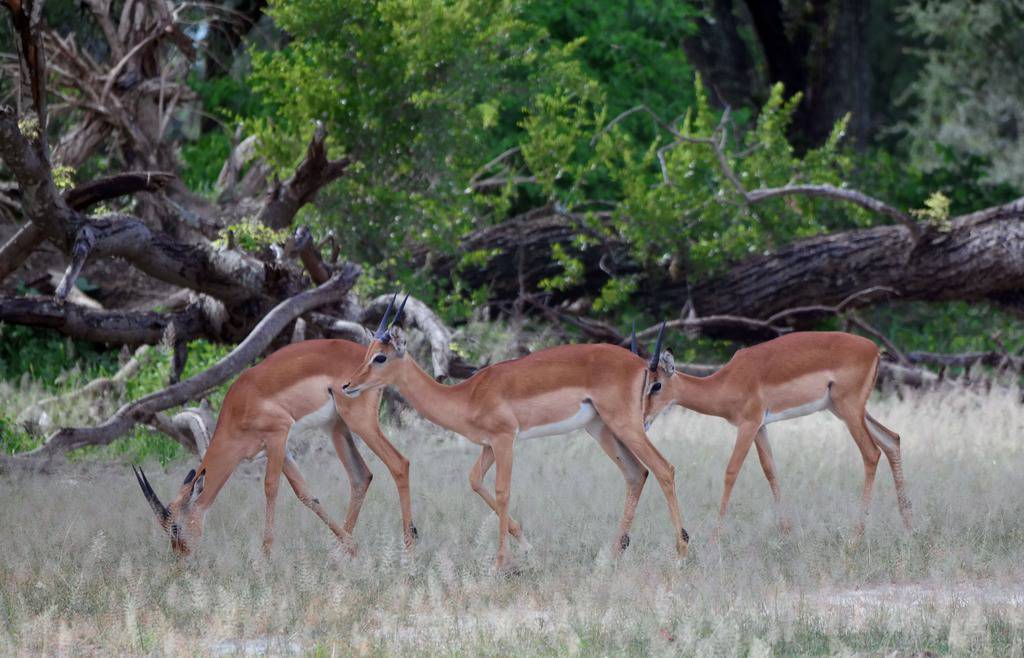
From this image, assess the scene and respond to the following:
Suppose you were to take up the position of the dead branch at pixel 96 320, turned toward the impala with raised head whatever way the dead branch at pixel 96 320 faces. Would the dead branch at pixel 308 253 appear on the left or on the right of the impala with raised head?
left

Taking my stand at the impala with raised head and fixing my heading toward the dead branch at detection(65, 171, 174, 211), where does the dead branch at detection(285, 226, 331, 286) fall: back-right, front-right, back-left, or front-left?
front-right

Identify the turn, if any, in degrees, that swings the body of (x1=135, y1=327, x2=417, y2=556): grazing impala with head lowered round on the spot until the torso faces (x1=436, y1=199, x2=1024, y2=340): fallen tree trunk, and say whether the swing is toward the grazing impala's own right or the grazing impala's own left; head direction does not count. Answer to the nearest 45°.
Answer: approximately 135° to the grazing impala's own right

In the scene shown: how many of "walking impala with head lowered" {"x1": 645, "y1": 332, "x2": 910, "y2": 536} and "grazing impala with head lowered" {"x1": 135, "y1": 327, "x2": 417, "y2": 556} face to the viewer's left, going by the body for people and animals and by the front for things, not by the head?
2

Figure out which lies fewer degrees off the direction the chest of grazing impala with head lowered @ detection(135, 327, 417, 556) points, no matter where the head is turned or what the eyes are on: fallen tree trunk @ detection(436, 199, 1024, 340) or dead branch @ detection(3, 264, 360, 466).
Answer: the dead branch

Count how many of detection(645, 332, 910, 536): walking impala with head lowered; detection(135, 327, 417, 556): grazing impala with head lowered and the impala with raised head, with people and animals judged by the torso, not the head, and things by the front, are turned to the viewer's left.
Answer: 3

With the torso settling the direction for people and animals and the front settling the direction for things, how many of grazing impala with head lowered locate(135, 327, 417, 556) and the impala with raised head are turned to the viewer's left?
2

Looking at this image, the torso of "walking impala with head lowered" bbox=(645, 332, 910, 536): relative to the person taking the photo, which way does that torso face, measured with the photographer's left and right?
facing to the left of the viewer

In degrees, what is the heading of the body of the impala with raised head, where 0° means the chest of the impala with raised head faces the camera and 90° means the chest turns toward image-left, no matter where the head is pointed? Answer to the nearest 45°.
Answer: approximately 90°

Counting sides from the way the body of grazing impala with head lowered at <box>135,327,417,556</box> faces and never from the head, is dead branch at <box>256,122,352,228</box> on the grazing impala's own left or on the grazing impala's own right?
on the grazing impala's own right

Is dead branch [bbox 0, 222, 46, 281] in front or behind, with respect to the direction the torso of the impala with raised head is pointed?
in front

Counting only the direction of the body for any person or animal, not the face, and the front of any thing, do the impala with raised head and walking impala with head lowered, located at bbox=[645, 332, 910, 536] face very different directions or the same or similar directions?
same or similar directions

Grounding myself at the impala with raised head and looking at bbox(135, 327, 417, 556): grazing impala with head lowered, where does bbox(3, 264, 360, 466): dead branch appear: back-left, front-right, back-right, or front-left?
front-right

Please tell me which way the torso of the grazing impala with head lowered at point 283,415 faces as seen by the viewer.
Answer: to the viewer's left
